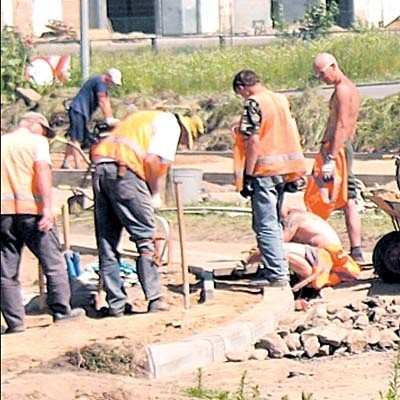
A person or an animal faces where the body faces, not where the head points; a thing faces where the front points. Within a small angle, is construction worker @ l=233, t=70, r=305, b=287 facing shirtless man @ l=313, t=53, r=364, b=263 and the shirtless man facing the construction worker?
no

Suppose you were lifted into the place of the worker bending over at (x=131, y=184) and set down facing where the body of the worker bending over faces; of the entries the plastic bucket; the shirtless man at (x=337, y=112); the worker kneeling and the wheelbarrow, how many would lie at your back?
0

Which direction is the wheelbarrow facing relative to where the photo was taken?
to the viewer's left

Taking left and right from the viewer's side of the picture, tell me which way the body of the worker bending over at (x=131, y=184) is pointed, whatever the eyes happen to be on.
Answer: facing away from the viewer and to the right of the viewer

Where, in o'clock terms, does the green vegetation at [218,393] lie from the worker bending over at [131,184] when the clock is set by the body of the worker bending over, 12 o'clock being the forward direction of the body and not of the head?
The green vegetation is roughly at 4 o'clock from the worker bending over.

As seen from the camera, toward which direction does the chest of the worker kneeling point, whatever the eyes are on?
to the viewer's left

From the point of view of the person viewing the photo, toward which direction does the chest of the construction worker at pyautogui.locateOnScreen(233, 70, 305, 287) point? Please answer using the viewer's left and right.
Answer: facing away from the viewer and to the left of the viewer

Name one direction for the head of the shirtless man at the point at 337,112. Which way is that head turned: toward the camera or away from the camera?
toward the camera

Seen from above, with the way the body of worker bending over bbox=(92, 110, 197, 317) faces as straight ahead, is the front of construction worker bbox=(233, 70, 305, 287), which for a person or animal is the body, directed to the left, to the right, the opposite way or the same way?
to the left

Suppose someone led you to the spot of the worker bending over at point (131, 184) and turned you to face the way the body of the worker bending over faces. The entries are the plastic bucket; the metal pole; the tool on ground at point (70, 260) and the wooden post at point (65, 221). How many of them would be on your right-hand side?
0

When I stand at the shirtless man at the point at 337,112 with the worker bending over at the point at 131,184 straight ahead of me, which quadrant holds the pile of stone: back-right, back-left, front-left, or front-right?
front-left
